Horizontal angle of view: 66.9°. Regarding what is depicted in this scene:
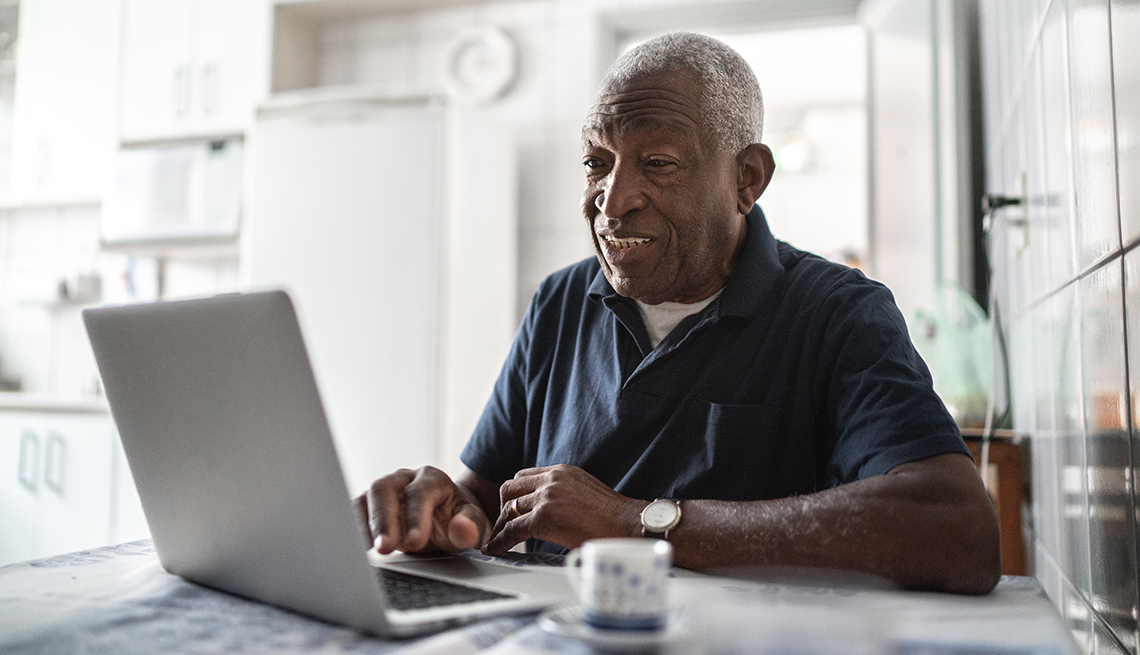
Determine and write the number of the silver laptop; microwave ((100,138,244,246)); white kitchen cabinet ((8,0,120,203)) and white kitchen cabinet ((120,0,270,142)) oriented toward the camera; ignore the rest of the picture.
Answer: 3

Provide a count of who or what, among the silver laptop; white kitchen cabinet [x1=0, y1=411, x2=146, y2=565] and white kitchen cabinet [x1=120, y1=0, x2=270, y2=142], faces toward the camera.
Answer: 2

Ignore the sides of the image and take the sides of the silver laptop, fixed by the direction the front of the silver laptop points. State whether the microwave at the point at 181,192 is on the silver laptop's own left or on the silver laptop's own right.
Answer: on the silver laptop's own left

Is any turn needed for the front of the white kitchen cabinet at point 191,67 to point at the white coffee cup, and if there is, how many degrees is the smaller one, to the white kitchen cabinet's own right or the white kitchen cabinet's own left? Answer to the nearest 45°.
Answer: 0° — it already faces it

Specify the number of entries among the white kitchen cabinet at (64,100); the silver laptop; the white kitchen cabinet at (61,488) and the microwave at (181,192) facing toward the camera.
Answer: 3

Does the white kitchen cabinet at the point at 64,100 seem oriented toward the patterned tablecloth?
yes

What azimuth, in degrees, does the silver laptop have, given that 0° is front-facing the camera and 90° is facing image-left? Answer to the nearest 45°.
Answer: approximately 225°

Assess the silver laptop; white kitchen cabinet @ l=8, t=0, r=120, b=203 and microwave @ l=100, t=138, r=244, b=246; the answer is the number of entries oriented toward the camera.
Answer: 2
